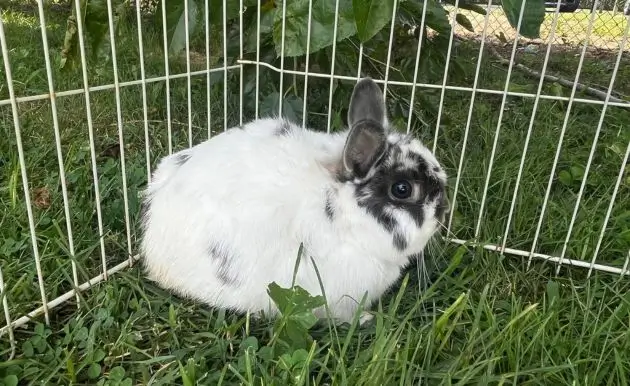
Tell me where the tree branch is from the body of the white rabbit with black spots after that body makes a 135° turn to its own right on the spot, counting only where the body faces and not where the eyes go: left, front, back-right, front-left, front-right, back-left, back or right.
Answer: back

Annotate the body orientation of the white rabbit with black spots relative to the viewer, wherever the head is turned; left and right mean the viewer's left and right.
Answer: facing to the right of the viewer
